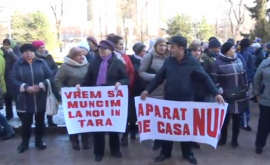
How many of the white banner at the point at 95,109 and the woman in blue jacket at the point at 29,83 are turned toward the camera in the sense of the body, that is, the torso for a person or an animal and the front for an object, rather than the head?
2

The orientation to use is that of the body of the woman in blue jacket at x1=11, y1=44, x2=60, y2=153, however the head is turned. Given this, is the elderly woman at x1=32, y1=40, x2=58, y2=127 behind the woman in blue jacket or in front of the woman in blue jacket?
behind

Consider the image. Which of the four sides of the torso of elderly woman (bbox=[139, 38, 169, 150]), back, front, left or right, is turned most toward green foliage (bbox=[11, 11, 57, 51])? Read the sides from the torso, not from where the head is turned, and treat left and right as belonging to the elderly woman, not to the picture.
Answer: back

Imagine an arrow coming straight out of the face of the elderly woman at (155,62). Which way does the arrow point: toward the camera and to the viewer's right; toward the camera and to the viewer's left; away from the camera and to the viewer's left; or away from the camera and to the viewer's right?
toward the camera and to the viewer's right

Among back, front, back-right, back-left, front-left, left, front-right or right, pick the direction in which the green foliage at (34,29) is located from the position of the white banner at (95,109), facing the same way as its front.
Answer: back

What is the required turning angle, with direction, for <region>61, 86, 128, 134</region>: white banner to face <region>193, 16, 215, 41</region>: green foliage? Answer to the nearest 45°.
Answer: approximately 135° to its left

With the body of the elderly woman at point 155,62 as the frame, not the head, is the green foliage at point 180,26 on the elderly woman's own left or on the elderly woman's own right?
on the elderly woman's own left

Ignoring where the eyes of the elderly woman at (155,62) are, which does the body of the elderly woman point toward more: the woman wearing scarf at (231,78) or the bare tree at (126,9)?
the woman wearing scarf

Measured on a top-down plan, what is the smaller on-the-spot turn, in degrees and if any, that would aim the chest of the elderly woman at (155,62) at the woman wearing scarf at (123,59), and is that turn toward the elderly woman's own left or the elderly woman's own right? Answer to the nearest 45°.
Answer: approximately 135° to the elderly woman's own right

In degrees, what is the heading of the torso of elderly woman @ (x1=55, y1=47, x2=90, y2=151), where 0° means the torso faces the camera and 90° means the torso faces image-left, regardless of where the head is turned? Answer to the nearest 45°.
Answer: approximately 315°
